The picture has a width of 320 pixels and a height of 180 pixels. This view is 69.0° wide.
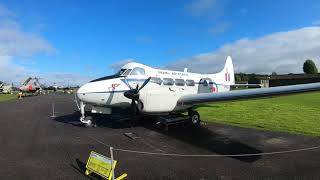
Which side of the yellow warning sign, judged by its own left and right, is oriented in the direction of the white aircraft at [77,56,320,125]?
back

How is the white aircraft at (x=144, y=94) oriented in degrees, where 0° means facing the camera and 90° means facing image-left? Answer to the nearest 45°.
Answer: approximately 45°

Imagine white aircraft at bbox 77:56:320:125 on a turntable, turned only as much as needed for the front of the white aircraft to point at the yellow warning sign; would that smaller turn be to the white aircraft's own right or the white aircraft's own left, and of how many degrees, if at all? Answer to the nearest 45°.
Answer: approximately 45° to the white aircraft's own left

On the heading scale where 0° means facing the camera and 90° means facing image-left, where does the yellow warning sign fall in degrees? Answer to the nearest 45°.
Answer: approximately 0°
